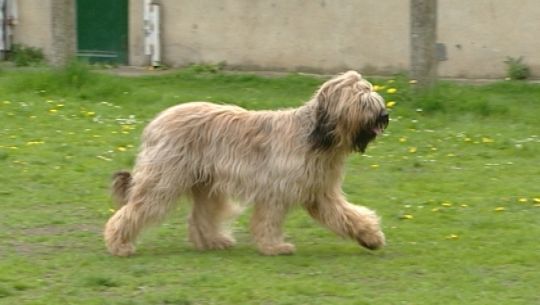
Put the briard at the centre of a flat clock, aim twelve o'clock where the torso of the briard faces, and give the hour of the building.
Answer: The building is roughly at 9 o'clock from the briard.

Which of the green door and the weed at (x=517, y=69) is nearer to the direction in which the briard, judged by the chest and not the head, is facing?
the weed

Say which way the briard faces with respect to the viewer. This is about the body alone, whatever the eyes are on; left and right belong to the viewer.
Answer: facing to the right of the viewer

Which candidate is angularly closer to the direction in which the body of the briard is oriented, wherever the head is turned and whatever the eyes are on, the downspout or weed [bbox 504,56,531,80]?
the weed

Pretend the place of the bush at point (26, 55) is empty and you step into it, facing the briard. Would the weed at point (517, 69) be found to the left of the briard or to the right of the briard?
left

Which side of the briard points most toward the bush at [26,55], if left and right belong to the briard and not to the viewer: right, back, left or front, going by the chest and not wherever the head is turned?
left

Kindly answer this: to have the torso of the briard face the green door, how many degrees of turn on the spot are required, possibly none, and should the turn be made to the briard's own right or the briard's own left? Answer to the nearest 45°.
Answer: approximately 90° to the briard's own left

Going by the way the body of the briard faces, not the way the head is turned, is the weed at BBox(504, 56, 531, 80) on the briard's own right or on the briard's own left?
on the briard's own left
